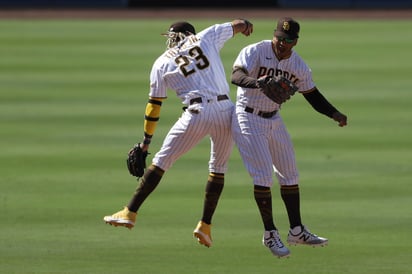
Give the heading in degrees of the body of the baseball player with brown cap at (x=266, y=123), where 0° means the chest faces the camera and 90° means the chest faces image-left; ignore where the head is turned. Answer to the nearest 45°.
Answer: approximately 315°

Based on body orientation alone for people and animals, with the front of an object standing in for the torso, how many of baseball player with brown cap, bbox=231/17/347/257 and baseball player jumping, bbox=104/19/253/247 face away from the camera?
1

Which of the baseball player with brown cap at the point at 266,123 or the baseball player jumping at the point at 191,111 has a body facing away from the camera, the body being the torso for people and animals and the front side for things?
the baseball player jumping

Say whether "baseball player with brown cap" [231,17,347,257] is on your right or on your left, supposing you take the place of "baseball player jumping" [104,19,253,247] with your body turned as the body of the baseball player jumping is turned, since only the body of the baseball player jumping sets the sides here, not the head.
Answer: on your right

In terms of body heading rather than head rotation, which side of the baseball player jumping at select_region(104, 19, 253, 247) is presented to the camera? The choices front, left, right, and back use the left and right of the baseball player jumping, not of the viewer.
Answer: back
